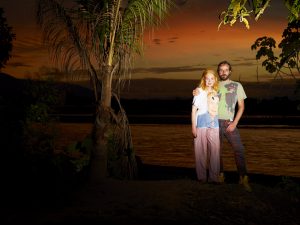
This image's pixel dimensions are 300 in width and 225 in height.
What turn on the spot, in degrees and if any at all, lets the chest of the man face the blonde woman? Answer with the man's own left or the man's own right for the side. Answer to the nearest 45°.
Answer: approximately 90° to the man's own right

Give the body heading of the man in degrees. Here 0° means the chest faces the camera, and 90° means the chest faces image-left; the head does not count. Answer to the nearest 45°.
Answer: approximately 0°
